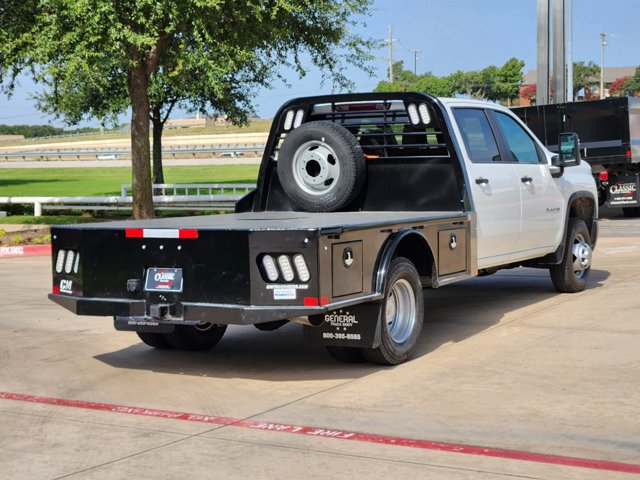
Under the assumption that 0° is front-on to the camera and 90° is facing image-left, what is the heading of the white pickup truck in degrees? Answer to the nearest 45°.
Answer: approximately 225°

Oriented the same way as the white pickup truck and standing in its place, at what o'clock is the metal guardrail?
The metal guardrail is roughly at 10 o'clock from the white pickup truck.

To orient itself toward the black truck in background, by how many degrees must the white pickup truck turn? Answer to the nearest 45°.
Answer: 0° — it already faces it

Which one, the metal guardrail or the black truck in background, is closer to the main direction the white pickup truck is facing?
the black truck in background
